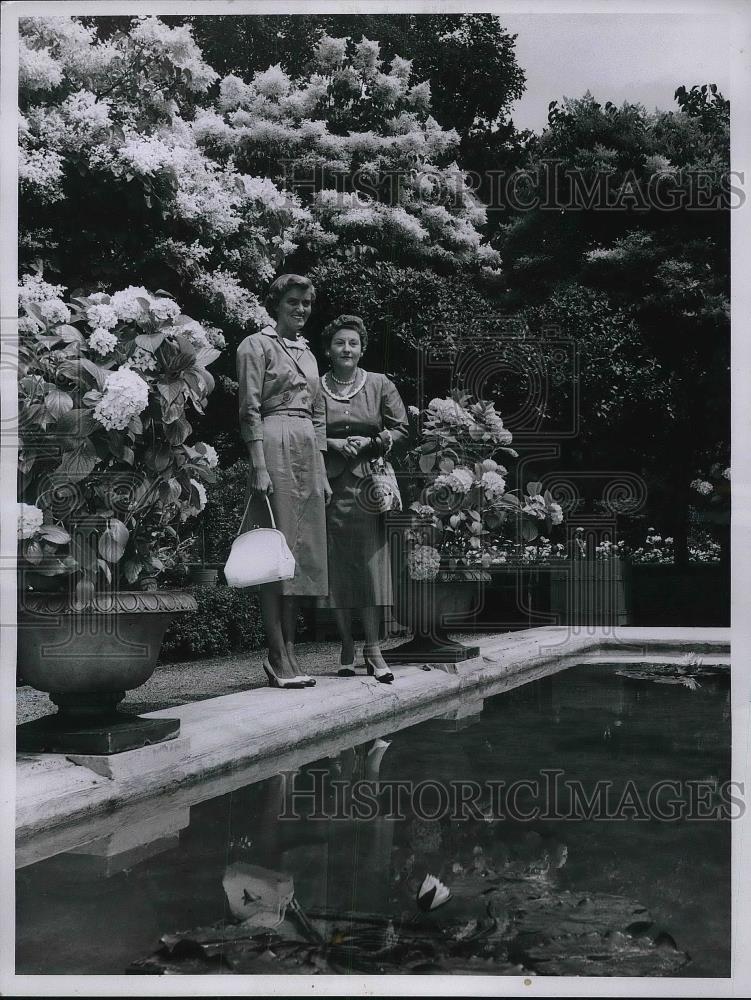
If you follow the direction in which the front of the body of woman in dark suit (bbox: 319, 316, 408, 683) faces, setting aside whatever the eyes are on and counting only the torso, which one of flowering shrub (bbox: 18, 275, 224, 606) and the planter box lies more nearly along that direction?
the flowering shrub

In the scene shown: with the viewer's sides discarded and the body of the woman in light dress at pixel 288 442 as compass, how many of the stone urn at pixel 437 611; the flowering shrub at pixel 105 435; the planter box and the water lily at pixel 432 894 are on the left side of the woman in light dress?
2

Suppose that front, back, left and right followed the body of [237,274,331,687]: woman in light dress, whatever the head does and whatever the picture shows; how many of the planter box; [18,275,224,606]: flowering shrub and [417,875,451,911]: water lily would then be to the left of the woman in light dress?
1

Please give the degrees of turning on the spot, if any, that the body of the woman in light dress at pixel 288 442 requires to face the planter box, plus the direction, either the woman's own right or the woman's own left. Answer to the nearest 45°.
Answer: approximately 90° to the woman's own left

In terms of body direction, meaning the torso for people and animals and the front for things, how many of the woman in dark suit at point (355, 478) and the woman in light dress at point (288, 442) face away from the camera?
0

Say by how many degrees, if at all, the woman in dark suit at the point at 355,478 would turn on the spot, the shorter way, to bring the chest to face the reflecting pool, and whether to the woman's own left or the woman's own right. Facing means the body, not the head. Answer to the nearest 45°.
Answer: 0° — they already face it

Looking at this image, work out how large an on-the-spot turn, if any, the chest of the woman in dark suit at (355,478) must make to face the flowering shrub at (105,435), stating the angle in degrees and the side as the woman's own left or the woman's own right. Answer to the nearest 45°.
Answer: approximately 45° to the woman's own right
